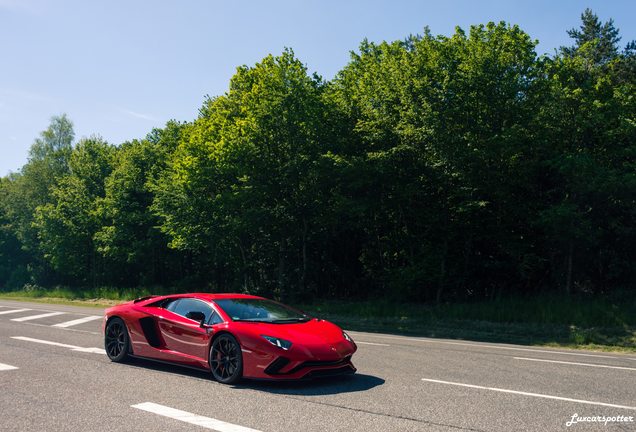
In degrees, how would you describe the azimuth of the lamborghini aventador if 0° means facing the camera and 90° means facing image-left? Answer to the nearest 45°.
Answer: approximately 315°
